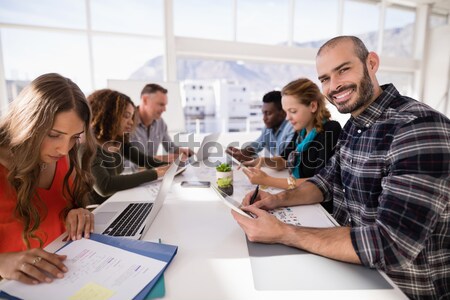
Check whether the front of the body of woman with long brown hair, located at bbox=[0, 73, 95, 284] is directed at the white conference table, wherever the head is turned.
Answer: yes

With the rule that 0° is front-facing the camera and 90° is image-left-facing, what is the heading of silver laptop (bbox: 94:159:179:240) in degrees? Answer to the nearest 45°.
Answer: approximately 90°

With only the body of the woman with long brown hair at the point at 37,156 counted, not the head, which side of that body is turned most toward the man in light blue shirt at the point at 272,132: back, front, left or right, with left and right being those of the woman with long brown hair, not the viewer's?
left

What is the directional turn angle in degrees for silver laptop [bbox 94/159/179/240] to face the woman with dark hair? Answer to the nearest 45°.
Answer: approximately 90° to its right

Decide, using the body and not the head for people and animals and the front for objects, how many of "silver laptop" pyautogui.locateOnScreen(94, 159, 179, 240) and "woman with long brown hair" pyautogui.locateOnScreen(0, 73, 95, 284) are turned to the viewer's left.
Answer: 1

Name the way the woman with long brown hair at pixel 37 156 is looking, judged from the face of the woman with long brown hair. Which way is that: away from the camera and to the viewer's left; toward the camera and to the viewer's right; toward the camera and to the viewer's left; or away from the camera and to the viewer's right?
toward the camera and to the viewer's right

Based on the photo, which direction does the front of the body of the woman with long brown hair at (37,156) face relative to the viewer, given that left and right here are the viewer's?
facing the viewer and to the right of the viewer
